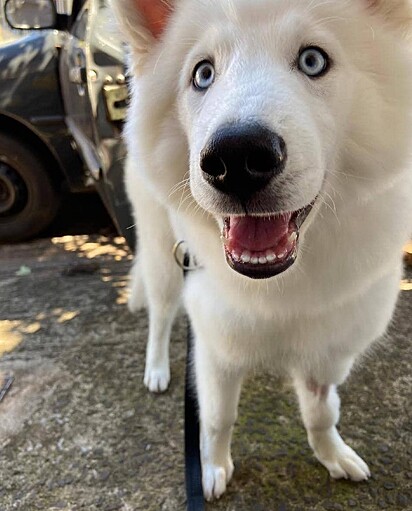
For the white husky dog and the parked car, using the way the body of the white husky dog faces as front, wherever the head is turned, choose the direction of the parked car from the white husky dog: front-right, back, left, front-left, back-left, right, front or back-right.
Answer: back

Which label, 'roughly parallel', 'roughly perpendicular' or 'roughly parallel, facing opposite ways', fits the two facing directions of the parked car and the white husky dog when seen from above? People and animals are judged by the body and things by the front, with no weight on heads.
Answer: roughly perpendicular

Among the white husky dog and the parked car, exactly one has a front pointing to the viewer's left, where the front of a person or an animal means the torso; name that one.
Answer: the parked car

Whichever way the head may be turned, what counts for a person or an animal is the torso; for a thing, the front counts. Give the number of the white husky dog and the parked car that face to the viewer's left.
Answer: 1

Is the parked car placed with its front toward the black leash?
no

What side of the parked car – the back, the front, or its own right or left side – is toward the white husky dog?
left

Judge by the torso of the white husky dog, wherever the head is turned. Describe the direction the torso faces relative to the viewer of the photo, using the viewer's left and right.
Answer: facing the viewer and to the right of the viewer

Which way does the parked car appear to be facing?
to the viewer's left
